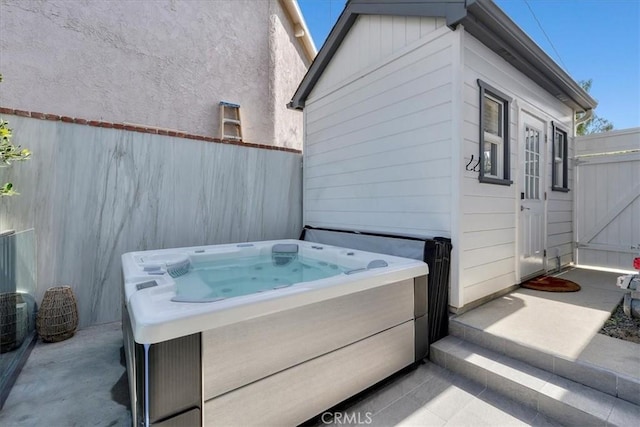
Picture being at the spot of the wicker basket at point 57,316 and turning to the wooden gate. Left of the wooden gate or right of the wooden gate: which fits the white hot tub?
right

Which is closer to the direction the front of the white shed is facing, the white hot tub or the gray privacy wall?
the white hot tub

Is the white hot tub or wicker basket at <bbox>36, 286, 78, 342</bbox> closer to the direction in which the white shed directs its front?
the white hot tub

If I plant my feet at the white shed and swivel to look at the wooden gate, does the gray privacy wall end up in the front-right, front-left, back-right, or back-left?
back-left
